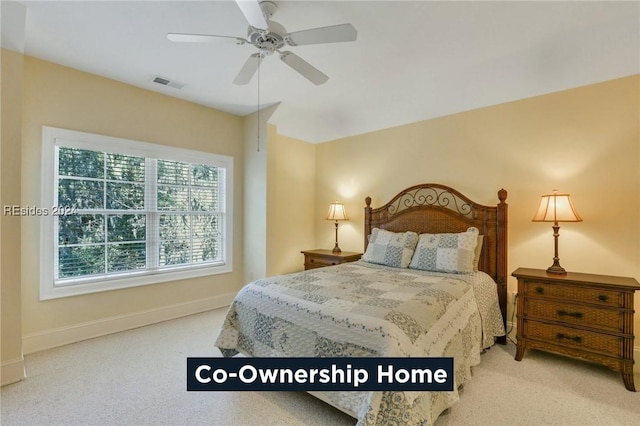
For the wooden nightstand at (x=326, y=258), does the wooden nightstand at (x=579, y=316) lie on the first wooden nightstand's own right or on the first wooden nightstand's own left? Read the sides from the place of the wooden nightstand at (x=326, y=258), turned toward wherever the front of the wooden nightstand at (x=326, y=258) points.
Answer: on the first wooden nightstand's own left

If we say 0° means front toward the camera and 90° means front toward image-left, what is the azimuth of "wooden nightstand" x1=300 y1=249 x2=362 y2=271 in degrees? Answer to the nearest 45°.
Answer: approximately 45°

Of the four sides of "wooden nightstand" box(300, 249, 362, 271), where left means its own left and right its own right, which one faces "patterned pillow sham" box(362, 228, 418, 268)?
left

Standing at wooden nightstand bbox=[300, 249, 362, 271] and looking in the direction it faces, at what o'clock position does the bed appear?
The bed is roughly at 10 o'clock from the wooden nightstand.

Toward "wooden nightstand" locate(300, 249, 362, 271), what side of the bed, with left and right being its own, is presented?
right

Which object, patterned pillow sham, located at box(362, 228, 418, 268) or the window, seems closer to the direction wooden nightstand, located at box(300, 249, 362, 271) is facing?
the window

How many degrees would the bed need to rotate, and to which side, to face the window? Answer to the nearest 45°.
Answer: approximately 45° to its right

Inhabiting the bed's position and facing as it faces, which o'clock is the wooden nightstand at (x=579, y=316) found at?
The wooden nightstand is roughly at 7 o'clock from the bed.

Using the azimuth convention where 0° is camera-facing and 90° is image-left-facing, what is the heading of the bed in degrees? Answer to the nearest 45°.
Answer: approximately 45°
